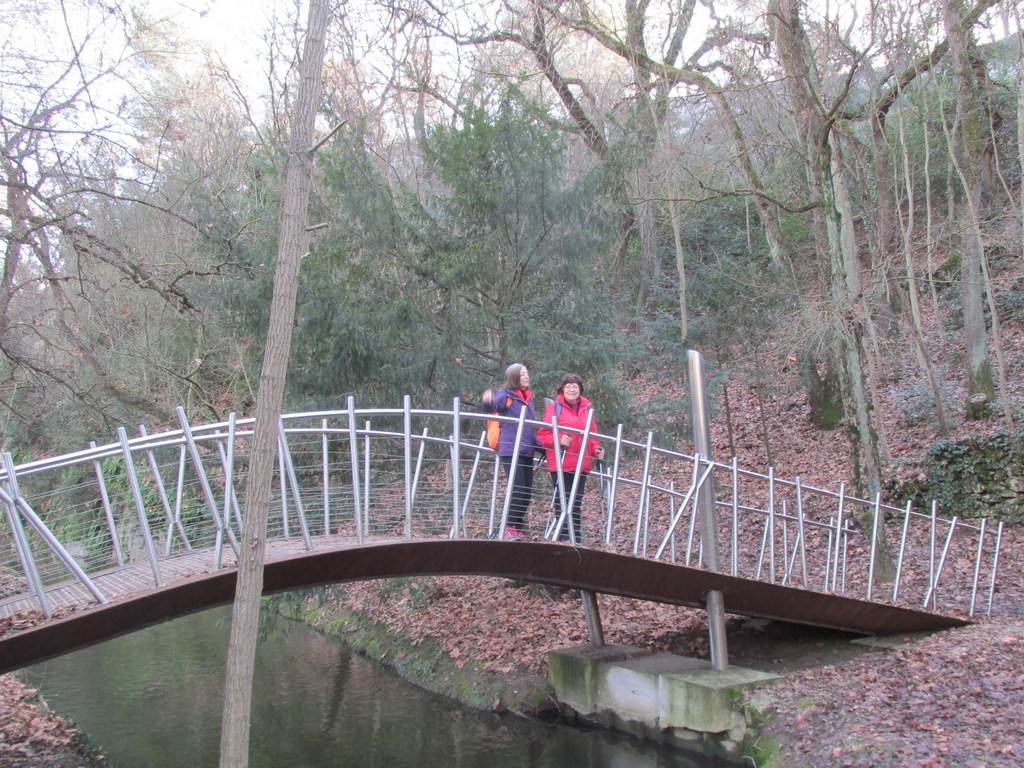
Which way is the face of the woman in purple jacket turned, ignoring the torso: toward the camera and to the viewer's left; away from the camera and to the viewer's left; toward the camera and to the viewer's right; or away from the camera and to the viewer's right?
toward the camera and to the viewer's right

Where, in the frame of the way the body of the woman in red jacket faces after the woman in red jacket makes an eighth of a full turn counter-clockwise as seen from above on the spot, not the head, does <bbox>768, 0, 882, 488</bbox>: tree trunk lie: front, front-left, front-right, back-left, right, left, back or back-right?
left

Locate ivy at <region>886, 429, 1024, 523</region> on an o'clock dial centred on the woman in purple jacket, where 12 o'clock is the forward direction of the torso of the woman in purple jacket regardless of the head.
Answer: The ivy is roughly at 9 o'clock from the woman in purple jacket.

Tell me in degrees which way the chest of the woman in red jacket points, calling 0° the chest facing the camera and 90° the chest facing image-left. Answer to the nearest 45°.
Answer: approximately 0°

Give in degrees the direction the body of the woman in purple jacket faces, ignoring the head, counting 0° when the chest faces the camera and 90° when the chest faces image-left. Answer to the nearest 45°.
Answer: approximately 315°

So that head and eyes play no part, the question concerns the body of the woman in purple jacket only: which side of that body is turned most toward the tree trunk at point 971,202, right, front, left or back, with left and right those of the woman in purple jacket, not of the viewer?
left
